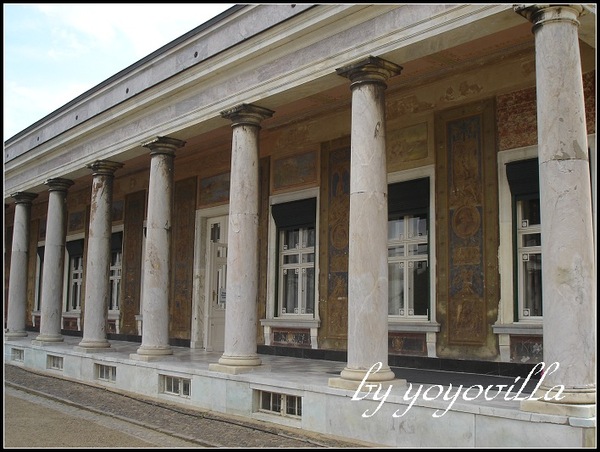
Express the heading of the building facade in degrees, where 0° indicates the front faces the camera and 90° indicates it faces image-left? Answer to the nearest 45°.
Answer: approximately 45°

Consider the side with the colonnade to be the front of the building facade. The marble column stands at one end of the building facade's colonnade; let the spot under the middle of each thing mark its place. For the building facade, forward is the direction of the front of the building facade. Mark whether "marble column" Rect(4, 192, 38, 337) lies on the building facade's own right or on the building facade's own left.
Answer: on the building facade's own right
